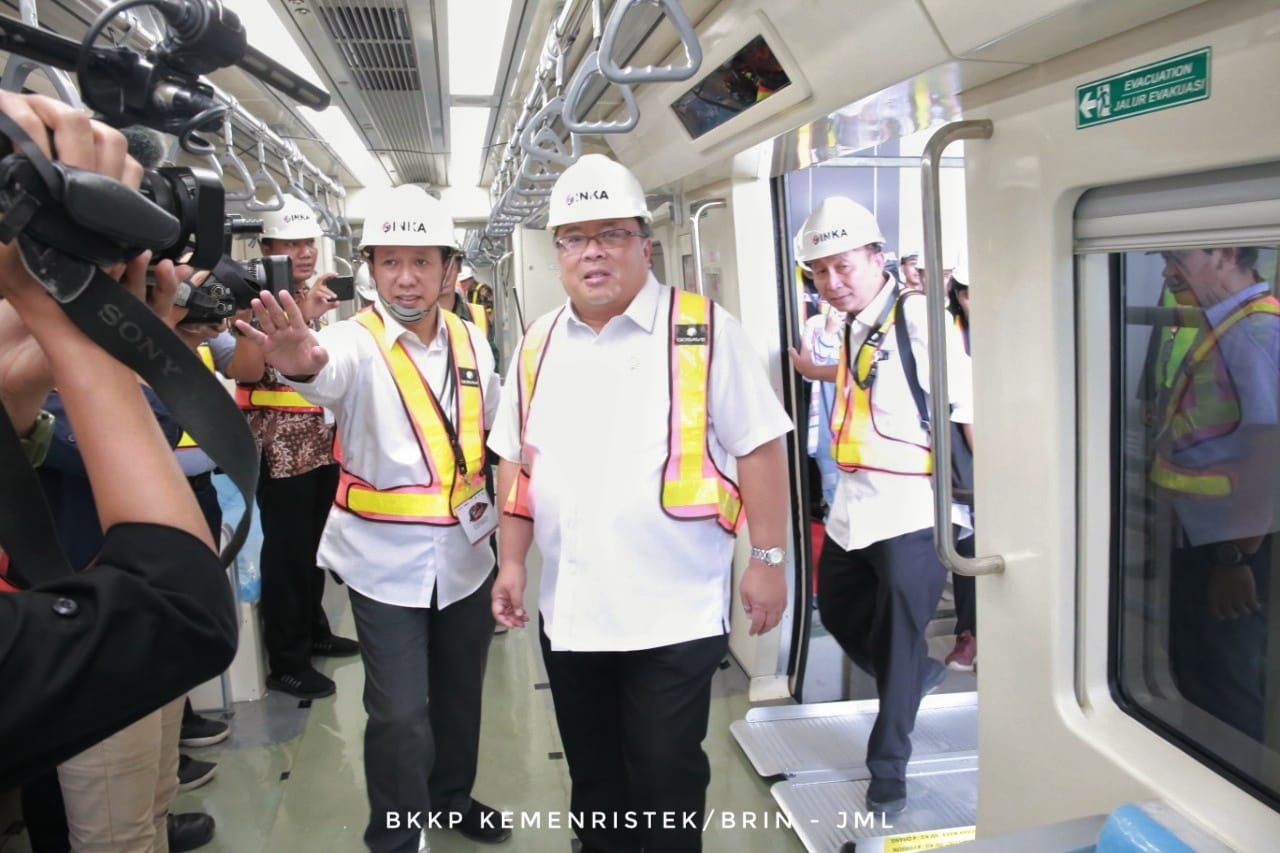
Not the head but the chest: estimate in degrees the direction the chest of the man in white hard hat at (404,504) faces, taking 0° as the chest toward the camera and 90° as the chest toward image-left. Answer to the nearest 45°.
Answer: approximately 315°

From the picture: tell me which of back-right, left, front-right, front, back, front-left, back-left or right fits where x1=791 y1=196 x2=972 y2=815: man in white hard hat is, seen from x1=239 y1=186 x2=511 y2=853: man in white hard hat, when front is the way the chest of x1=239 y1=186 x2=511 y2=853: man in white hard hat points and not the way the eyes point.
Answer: front-left

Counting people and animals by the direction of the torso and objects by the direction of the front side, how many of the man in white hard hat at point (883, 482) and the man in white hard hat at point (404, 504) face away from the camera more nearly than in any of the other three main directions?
0

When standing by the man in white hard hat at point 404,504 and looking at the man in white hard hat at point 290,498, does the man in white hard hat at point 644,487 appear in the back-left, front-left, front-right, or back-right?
back-right

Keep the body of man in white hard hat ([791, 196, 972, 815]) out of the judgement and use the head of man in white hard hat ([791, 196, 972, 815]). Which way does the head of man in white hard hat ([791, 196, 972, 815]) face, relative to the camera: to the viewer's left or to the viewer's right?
to the viewer's left

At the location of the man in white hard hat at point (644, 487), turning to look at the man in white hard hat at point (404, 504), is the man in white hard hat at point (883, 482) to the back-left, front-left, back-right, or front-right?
back-right

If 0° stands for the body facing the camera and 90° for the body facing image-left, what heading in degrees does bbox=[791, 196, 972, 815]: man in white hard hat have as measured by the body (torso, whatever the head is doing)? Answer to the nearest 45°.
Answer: approximately 45°
